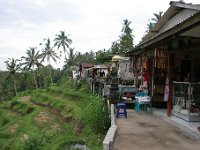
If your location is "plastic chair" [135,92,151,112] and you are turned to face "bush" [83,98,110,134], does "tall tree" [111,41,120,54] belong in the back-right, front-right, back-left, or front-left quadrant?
back-right
